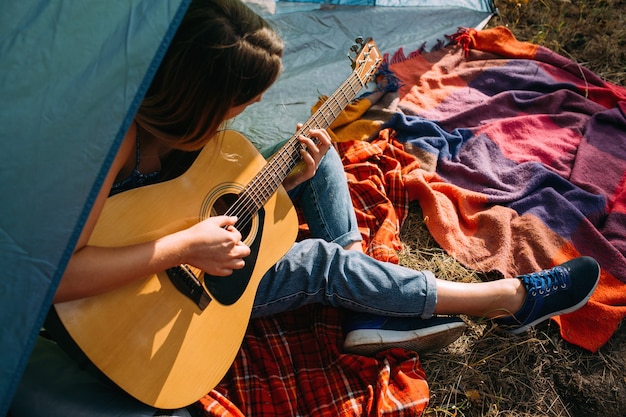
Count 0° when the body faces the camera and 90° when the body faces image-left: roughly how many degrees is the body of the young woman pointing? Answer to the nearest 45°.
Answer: approximately 270°

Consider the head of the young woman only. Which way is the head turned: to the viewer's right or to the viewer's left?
to the viewer's right
